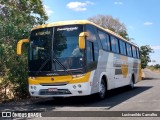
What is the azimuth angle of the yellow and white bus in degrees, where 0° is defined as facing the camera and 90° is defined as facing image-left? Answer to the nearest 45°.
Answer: approximately 45°

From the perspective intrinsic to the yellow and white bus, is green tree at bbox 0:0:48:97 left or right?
on its right
